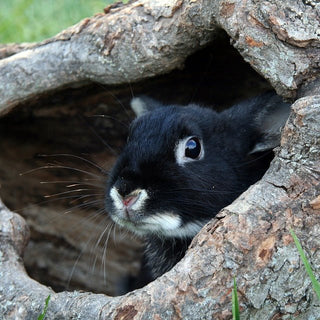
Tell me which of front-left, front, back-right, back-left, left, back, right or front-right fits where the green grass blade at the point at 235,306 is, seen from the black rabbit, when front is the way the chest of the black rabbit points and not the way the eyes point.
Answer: front-left

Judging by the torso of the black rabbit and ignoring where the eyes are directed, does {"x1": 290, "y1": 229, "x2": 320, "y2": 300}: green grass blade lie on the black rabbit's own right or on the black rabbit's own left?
on the black rabbit's own left

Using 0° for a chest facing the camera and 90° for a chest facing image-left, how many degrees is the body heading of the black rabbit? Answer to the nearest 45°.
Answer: approximately 45°
